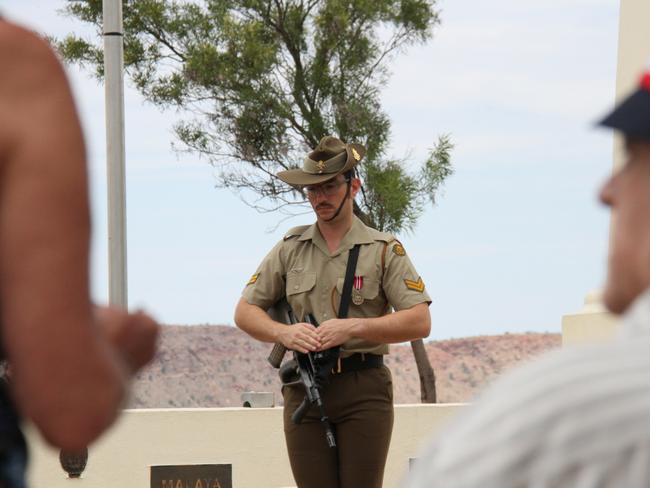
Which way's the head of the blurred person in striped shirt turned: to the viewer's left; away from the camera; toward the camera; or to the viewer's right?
to the viewer's left

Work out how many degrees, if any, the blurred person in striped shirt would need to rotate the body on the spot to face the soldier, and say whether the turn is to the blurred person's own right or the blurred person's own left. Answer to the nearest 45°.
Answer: approximately 45° to the blurred person's own right

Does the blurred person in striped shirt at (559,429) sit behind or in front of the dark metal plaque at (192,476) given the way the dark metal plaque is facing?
in front

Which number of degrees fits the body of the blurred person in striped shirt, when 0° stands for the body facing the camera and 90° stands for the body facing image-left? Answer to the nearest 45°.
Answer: approximately 135°

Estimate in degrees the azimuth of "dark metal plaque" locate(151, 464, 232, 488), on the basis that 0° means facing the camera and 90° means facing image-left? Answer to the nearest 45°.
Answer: approximately 0°

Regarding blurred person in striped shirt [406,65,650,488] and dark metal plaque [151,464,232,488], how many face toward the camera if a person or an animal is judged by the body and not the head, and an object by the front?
1

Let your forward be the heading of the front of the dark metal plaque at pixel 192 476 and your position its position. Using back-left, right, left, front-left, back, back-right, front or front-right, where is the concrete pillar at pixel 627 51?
left
